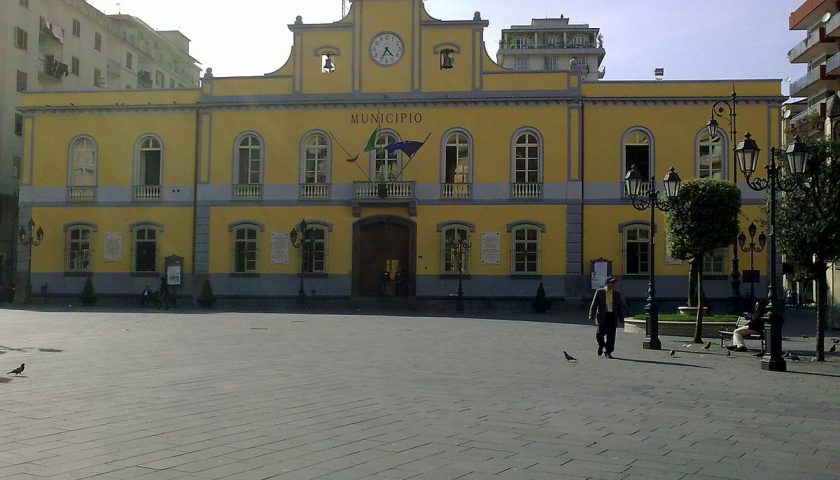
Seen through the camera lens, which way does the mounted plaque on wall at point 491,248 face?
facing the viewer

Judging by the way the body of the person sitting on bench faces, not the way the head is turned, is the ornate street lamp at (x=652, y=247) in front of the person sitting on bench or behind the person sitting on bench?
in front

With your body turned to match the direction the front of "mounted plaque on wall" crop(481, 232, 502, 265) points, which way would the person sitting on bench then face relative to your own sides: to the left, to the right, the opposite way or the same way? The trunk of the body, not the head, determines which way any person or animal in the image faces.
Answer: to the right

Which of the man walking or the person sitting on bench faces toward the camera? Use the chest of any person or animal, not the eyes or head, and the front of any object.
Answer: the man walking

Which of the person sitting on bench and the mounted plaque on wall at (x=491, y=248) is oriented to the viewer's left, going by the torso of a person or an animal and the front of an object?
the person sitting on bench

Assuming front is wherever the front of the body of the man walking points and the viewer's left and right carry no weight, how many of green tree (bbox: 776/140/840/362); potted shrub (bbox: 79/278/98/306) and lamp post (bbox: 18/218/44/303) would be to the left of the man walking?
1

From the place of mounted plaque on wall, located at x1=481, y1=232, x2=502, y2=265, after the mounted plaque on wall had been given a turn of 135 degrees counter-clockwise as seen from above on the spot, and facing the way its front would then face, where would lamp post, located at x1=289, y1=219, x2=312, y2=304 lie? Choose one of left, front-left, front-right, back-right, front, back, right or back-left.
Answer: back-left

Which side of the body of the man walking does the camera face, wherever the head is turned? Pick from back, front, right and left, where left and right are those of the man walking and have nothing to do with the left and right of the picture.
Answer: front

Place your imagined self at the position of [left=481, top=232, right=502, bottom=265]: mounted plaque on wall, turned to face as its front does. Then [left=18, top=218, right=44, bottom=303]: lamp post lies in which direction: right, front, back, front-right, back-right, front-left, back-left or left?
right

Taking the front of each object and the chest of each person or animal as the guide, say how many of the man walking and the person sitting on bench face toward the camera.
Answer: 1

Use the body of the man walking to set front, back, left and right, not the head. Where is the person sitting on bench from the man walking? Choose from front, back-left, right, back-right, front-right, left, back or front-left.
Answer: back-left

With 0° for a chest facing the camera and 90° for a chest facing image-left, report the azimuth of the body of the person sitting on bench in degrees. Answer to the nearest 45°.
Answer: approximately 90°

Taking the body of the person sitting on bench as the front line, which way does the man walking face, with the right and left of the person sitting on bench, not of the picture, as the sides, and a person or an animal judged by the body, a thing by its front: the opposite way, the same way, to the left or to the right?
to the left

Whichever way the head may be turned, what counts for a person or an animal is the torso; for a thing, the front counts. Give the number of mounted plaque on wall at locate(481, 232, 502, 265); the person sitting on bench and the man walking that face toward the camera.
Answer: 2
